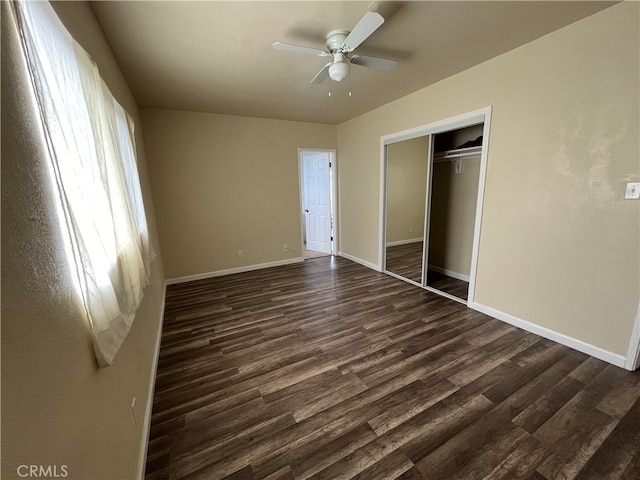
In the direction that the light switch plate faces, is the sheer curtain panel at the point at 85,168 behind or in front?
in front

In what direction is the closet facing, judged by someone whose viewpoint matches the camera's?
facing the viewer and to the left of the viewer

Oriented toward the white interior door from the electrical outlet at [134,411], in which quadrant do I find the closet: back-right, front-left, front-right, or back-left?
front-right

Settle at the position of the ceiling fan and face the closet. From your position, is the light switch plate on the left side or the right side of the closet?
right

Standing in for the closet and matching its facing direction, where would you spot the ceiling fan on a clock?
The ceiling fan is roughly at 11 o'clock from the closet.

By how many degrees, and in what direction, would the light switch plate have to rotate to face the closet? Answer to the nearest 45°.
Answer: approximately 135° to its right

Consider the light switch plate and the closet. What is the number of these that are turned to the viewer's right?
0
